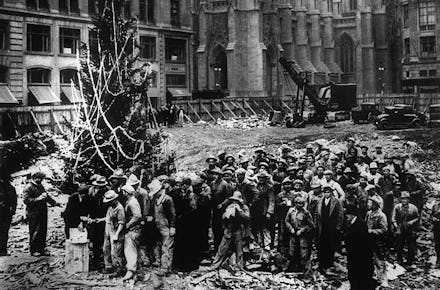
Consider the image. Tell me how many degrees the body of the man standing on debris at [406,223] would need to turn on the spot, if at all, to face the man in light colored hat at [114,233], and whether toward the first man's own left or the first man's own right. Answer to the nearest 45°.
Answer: approximately 90° to the first man's own right

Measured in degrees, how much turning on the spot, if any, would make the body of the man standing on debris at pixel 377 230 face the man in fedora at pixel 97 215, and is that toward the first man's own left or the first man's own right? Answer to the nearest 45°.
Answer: approximately 45° to the first man's own right

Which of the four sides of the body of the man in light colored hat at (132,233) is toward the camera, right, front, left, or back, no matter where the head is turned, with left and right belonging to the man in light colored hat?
left

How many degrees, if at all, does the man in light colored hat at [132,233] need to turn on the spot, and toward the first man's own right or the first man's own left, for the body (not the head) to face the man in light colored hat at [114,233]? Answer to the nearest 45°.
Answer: approximately 45° to the first man's own right

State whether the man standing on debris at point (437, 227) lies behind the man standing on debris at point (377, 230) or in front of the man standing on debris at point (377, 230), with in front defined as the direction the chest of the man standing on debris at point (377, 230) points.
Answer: behind

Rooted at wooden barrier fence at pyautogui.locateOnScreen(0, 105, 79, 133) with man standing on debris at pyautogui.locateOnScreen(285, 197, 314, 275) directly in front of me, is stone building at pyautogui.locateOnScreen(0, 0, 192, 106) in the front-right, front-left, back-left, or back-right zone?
back-left

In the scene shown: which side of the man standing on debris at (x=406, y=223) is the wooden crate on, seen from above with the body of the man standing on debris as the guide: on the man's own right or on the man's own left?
on the man's own right

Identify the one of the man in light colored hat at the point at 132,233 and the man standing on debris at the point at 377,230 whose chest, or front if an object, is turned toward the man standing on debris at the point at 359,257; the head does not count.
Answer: the man standing on debris at the point at 377,230

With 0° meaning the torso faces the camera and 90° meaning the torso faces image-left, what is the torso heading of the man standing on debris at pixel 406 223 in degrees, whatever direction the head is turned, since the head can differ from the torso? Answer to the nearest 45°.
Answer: approximately 0°

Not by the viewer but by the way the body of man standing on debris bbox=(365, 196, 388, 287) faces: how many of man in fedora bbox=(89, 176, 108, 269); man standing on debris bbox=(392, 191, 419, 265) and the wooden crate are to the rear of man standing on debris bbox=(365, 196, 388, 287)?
1

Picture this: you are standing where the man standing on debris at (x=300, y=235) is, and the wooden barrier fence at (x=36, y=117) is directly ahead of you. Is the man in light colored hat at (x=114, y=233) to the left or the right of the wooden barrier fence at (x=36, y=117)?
left

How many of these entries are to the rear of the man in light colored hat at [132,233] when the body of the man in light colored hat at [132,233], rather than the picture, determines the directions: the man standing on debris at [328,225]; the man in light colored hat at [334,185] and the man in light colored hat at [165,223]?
3

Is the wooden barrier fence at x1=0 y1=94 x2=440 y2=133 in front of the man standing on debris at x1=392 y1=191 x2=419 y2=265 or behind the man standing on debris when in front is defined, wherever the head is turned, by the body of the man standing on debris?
behind
